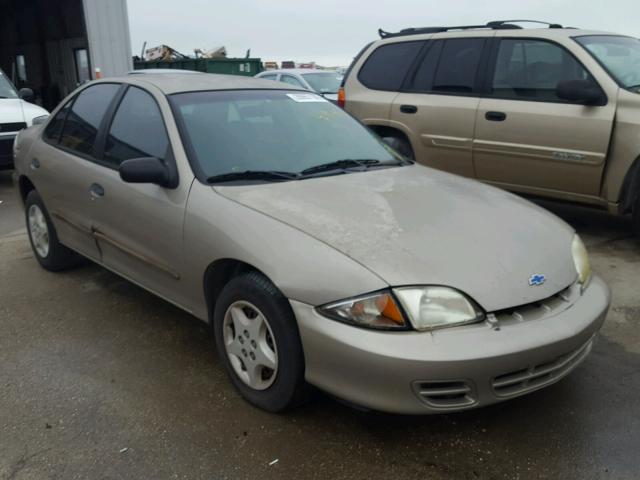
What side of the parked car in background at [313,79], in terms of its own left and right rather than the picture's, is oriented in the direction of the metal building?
back

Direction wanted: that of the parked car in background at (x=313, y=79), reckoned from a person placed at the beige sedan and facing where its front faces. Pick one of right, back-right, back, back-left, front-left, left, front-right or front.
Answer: back-left

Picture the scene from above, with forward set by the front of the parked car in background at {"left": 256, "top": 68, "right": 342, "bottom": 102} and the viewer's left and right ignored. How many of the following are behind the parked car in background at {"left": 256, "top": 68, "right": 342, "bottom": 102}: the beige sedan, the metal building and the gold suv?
1

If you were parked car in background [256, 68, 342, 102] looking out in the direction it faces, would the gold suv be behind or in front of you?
in front

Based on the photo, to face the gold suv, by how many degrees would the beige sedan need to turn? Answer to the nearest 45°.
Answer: approximately 90° to its left

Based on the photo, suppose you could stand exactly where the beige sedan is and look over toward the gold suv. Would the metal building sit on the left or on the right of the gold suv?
left

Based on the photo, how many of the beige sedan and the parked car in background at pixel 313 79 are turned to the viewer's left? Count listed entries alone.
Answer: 0

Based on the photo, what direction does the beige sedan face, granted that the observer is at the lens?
facing the viewer and to the right of the viewer

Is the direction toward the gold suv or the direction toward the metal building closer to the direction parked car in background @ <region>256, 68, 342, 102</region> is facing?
the gold suv

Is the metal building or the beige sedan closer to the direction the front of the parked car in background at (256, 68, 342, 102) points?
the beige sedan
